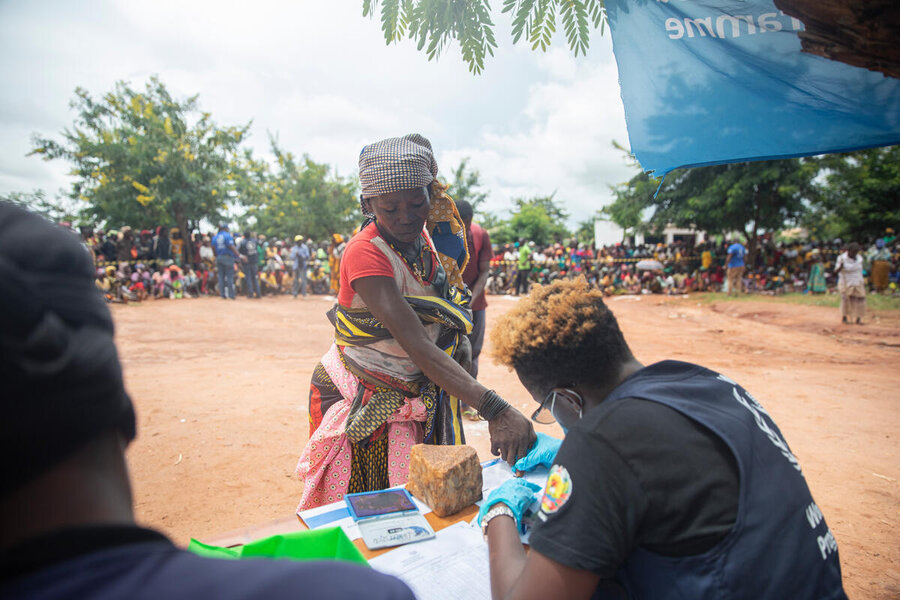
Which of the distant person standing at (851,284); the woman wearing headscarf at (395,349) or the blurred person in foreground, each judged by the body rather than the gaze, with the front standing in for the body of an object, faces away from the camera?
the blurred person in foreground

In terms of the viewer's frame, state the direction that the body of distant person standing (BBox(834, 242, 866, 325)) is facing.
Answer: toward the camera

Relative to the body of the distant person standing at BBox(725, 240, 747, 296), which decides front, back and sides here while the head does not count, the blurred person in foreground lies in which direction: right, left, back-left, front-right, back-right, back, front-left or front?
back

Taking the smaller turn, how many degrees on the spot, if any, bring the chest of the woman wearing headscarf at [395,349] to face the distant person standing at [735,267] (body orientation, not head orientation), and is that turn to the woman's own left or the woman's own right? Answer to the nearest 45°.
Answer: approximately 90° to the woman's own left

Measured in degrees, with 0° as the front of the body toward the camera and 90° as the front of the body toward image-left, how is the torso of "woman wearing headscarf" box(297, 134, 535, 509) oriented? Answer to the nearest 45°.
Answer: approximately 315°

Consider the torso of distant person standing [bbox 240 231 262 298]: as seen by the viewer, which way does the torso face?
away from the camera

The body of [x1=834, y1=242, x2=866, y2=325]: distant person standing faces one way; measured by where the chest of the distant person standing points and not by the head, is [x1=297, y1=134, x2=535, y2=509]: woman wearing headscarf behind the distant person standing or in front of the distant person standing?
in front

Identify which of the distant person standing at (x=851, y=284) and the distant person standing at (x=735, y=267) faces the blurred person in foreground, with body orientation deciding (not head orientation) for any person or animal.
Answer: the distant person standing at (x=851, y=284)

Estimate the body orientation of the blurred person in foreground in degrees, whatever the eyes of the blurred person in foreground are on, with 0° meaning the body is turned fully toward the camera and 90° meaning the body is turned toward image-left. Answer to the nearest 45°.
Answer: approximately 180°

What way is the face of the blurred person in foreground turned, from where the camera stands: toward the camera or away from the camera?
away from the camera

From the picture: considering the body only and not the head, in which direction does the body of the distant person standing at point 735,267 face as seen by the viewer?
away from the camera

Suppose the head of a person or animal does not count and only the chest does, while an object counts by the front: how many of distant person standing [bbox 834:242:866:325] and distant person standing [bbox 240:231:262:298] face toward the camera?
1

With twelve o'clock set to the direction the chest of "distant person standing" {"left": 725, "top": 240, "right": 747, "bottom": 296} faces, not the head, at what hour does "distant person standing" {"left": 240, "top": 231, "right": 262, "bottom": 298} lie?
"distant person standing" {"left": 240, "top": 231, "right": 262, "bottom": 298} is roughly at 8 o'clock from "distant person standing" {"left": 725, "top": 240, "right": 747, "bottom": 296}.

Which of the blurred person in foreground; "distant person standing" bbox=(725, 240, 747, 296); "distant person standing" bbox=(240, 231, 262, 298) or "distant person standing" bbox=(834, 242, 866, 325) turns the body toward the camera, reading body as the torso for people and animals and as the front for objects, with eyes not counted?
"distant person standing" bbox=(834, 242, 866, 325)

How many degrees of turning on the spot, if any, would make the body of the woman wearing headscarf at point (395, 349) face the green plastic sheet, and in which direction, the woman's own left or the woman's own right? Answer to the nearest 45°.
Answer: approximately 45° to the woman's own right

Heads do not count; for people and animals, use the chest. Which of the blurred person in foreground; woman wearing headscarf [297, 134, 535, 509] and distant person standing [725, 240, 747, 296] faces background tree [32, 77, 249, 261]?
the blurred person in foreground

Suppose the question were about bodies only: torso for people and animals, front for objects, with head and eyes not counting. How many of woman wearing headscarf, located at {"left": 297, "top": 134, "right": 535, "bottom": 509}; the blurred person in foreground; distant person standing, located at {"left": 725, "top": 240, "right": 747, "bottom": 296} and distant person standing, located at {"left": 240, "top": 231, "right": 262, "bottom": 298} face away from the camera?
3

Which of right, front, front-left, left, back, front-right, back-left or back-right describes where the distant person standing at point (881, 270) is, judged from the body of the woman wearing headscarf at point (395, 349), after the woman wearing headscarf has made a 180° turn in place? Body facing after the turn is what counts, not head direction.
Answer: right

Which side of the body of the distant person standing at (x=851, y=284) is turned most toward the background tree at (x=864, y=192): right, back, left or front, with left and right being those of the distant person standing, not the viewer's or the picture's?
back
